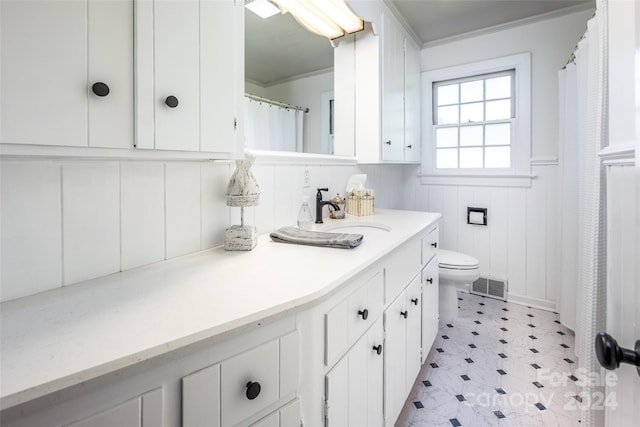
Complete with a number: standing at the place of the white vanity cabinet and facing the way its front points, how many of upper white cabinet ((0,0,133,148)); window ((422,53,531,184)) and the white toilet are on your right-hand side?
1

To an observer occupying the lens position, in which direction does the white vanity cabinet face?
facing the viewer and to the right of the viewer

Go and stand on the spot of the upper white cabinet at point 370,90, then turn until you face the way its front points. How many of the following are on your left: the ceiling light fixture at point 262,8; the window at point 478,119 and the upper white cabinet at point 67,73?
1

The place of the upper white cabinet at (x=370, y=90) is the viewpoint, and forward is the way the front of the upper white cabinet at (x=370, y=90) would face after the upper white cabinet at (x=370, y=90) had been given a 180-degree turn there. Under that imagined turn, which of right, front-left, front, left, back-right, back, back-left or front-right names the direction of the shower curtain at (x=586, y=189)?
back

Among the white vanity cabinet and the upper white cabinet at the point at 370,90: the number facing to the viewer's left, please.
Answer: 0

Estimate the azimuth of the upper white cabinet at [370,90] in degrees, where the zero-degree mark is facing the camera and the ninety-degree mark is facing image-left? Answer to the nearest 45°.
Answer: approximately 315°
